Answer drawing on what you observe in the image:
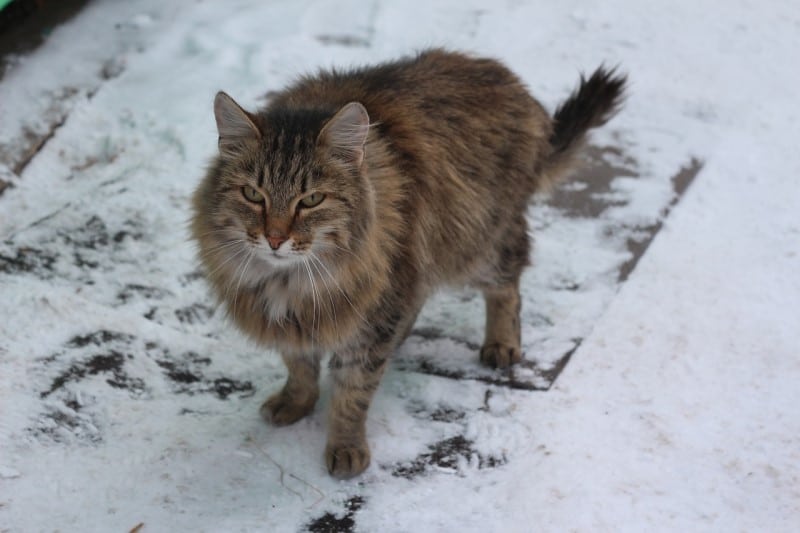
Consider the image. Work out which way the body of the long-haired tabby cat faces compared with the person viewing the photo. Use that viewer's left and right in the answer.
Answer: facing the viewer and to the left of the viewer
